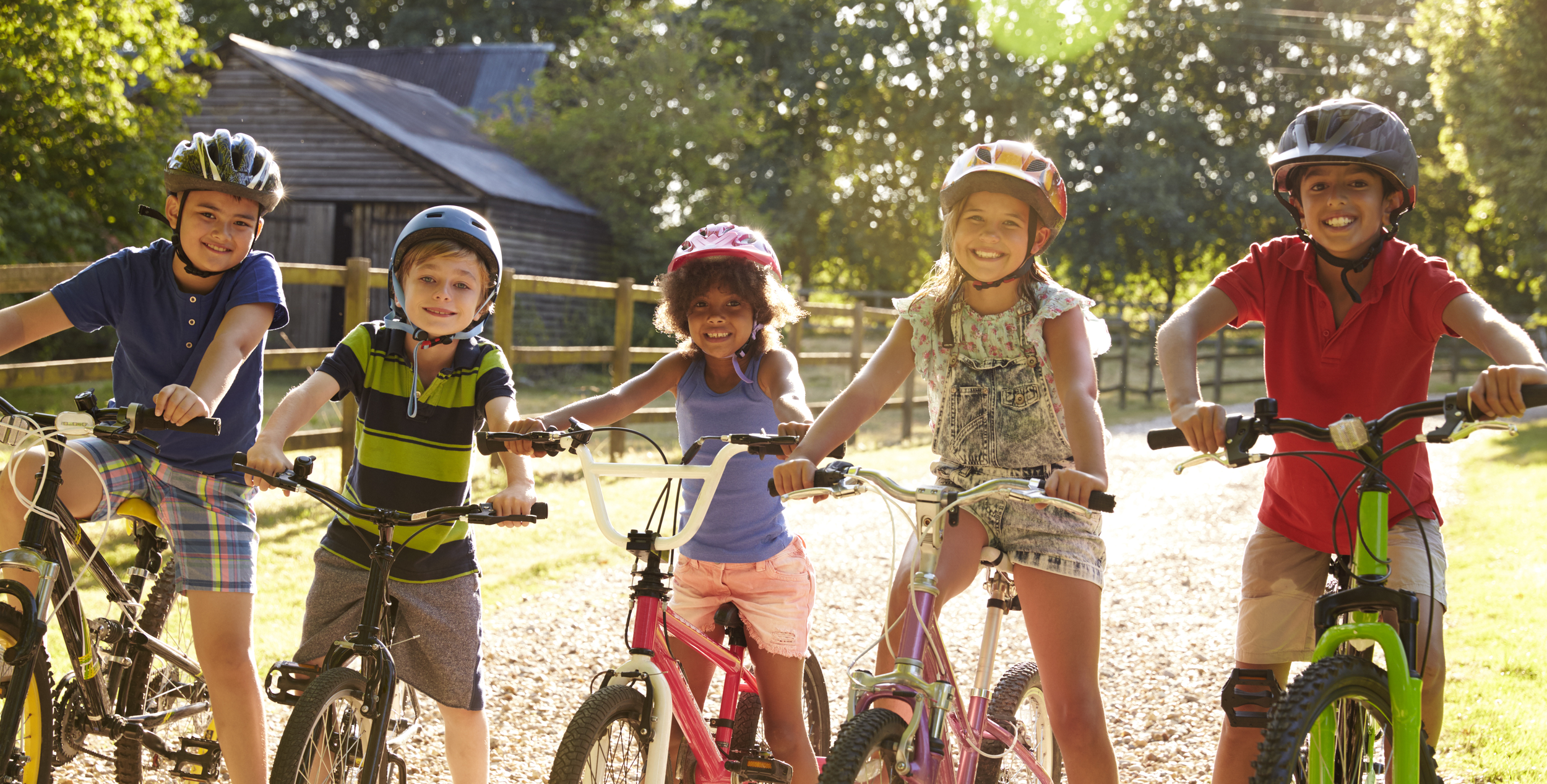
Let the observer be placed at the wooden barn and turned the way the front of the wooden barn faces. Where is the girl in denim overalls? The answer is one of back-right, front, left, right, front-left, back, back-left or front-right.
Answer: front-left

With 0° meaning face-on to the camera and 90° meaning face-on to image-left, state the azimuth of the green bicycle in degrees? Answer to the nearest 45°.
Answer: approximately 0°

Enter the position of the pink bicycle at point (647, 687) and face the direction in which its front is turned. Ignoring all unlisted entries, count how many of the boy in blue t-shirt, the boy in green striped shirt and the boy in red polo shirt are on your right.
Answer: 2

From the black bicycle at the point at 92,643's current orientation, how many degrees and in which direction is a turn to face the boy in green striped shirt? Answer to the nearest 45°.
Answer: approximately 90° to its left

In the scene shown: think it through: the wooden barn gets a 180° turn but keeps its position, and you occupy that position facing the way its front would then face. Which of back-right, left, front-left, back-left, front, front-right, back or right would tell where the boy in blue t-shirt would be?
back-right

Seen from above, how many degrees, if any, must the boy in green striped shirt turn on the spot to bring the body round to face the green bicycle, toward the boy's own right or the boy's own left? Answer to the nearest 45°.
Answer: approximately 45° to the boy's own left

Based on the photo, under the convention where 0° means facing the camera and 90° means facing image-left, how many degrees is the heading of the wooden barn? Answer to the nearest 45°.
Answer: approximately 45°
